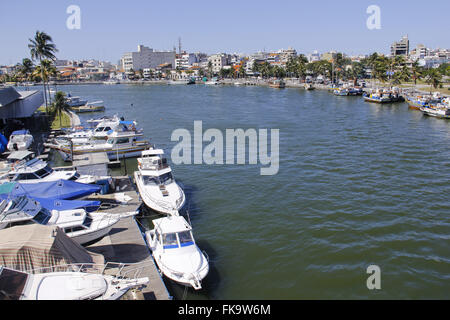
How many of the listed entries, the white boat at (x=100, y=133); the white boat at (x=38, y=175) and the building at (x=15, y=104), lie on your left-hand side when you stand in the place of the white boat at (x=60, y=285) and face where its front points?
3

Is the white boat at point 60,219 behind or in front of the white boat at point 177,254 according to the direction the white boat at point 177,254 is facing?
behind

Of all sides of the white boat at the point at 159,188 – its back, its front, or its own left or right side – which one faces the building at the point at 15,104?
back

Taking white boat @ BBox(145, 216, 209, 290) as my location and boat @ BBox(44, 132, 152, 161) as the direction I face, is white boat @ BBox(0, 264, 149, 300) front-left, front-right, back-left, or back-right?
back-left

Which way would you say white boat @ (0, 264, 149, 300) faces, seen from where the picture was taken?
facing to the right of the viewer

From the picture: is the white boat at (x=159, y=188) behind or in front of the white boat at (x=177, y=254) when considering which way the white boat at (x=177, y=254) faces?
behind

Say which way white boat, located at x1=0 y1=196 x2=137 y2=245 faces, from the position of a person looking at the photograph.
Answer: facing to the right of the viewer
